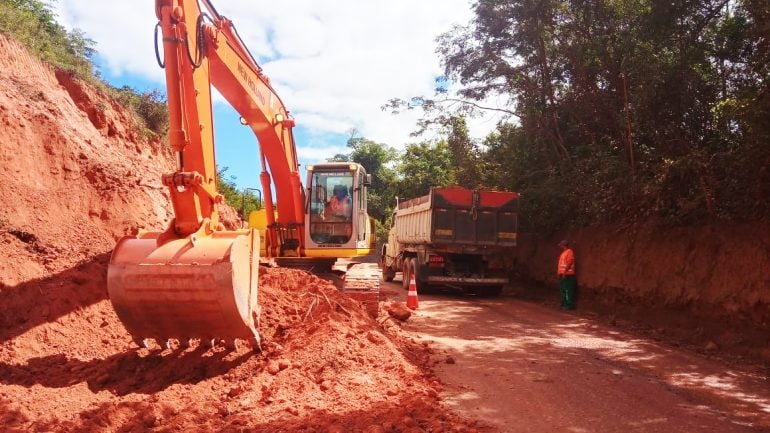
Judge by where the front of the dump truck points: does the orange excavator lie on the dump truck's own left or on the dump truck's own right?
on the dump truck's own left

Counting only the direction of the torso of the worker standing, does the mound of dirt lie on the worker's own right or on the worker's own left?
on the worker's own left

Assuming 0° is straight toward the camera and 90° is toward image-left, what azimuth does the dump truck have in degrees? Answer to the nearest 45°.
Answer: approximately 135°

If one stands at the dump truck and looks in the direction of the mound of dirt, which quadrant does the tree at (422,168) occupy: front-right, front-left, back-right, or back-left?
back-right

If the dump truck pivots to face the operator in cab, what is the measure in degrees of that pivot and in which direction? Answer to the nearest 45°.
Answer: approximately 90° to its left

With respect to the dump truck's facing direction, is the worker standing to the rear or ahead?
to the rear

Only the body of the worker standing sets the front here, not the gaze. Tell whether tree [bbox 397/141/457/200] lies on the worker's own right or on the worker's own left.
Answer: on the worker's own right

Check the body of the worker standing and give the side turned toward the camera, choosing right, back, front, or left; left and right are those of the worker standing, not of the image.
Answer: left

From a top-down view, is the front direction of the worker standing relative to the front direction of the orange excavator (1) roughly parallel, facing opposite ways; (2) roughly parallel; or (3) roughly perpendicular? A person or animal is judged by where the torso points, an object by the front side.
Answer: roughly perpendicular
